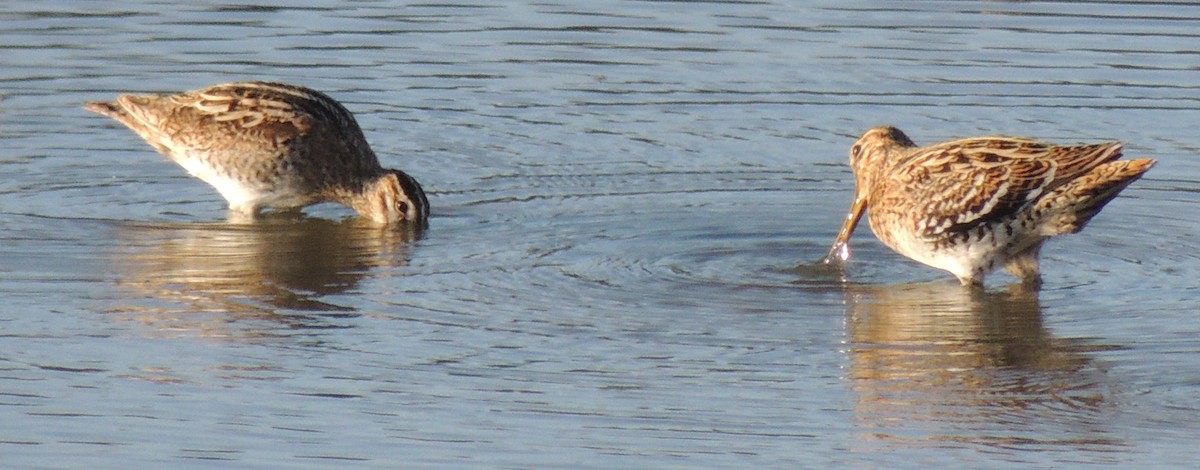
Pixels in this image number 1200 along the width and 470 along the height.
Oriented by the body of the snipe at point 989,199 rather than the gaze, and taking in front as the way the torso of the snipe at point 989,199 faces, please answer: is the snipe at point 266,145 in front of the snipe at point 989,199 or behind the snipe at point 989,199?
in front

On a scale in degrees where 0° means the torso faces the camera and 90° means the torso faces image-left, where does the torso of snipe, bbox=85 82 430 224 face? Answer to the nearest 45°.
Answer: approximately 270°

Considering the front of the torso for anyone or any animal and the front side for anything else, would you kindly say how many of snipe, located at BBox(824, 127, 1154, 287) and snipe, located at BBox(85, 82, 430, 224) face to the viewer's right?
1

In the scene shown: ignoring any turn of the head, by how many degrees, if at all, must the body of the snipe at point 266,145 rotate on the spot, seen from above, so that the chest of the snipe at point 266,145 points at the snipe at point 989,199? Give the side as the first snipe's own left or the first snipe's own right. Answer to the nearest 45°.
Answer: approximately 45° to the first snipe's own right

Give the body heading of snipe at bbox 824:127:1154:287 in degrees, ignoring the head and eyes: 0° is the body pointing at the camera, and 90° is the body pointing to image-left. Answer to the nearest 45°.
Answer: approximately 90°
